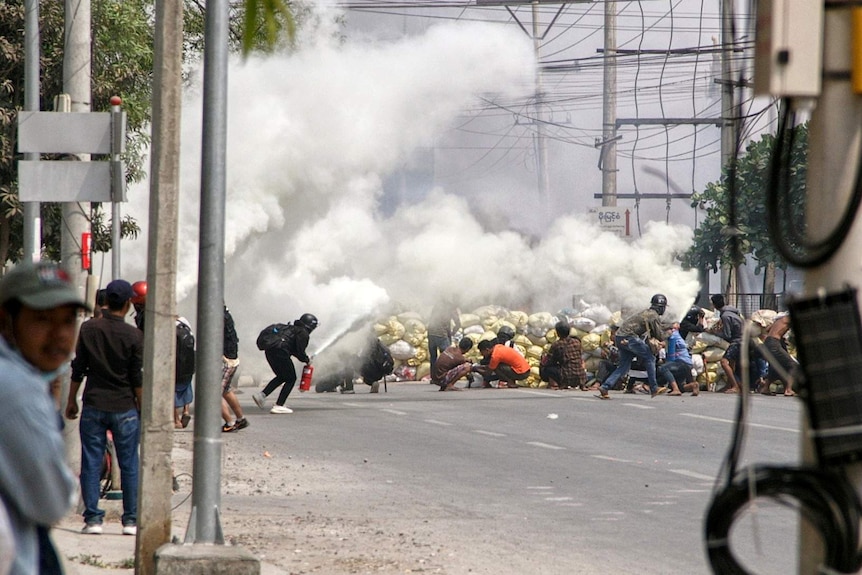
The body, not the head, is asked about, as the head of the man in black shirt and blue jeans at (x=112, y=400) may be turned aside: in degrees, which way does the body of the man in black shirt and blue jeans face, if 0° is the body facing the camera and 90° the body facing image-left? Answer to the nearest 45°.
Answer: approximately 180°

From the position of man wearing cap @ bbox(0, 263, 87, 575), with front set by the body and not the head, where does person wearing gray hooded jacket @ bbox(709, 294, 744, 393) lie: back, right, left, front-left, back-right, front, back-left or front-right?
left

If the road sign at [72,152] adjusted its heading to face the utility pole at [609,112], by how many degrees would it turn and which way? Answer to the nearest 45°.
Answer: approximately 45° to its right

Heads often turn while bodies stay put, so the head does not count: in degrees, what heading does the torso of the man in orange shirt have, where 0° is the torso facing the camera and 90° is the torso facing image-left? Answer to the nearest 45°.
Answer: approximately 90°

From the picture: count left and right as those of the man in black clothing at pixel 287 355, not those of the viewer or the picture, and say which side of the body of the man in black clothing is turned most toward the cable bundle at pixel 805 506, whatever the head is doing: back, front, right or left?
right

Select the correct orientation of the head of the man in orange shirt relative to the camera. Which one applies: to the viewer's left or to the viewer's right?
to the viewer's left

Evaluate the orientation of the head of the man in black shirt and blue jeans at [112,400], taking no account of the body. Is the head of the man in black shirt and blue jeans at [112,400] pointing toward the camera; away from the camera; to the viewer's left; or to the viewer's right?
away from the camera

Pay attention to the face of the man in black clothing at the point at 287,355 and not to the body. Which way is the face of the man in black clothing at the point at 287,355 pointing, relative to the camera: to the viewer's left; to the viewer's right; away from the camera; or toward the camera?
to the viewer's right

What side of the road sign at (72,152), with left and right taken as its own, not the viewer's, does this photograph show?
back

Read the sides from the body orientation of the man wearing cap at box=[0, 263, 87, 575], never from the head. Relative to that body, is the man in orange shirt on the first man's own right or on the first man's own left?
on the first man's own left

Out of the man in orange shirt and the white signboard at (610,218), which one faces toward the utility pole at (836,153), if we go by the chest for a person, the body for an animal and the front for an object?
the white signboard
